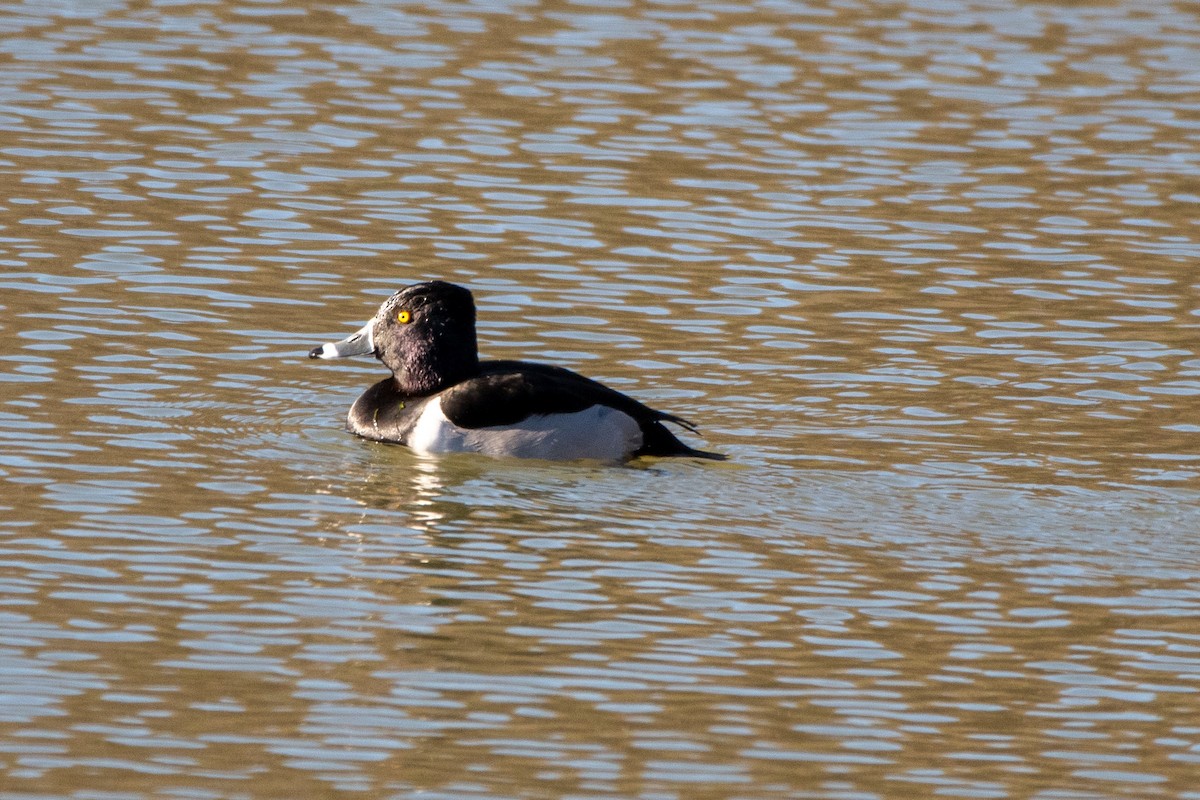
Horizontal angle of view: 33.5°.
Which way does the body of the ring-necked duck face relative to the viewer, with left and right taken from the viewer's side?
facing to the left of the viewer
